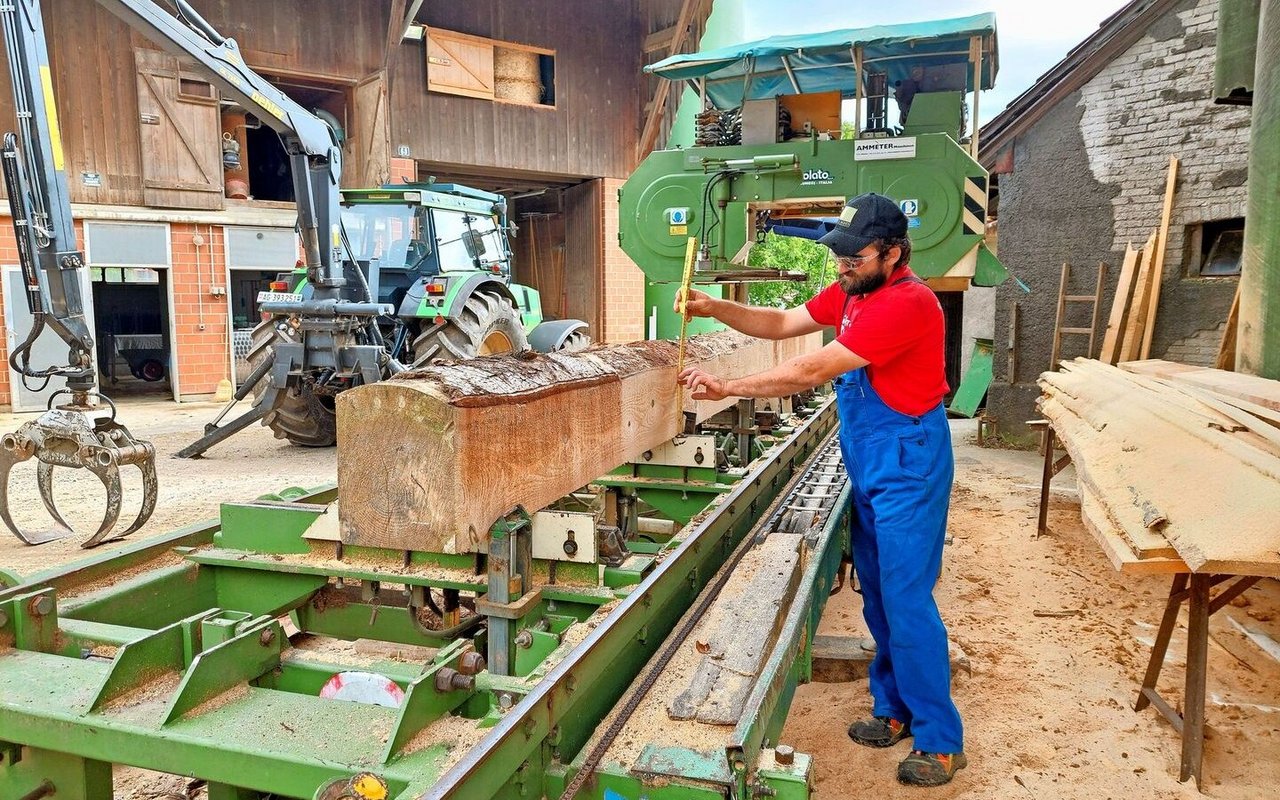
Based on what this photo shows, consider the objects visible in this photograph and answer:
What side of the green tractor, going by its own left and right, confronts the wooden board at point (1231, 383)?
right

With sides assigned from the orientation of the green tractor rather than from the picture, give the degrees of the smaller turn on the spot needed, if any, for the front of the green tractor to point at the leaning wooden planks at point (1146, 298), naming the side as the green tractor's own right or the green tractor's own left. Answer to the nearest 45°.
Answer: approximately 45° to the green tractor's own right

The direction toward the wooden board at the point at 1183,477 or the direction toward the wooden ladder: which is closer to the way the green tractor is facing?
the wooden ladder

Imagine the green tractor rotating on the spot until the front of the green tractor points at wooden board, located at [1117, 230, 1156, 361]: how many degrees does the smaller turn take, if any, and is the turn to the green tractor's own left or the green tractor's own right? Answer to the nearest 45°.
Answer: approximately 45° to the green tractor's own right

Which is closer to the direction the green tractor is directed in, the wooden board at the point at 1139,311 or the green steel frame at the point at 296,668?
the wooden board

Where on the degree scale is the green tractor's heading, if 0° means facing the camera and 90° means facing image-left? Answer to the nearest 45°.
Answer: approximately 225°

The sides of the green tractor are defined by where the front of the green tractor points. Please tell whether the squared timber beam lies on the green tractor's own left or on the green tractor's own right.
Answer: on the green tractor's own right

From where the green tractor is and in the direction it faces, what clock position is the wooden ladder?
The wooden ladder is roughly at 2 o'clock from the green tractor.

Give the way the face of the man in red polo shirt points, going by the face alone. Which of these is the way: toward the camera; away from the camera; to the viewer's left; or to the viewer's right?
to the viewer's left

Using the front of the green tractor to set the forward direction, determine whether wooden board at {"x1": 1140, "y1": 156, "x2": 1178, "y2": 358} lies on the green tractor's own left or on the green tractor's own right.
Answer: on the green tractor's own right
